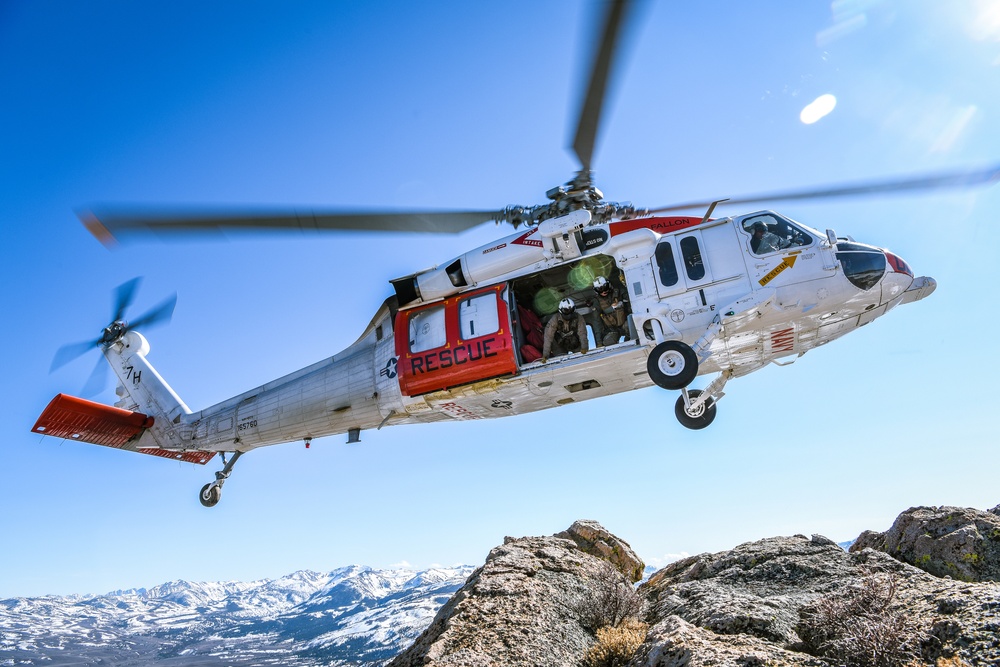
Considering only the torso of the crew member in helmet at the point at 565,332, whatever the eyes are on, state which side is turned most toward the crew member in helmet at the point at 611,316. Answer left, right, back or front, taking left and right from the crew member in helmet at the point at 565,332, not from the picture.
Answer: left

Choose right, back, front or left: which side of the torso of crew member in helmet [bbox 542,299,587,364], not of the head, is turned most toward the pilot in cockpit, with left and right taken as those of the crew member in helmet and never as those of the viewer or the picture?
left

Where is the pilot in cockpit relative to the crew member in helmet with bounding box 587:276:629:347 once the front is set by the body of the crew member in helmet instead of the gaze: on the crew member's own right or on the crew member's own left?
on the crew member's own left

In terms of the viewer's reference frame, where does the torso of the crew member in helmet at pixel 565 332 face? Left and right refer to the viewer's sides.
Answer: facing the viewer

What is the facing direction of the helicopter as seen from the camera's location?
facing to the right of the viewer

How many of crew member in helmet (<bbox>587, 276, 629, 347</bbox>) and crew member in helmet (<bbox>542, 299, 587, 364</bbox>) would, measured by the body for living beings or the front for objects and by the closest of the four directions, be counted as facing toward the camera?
2

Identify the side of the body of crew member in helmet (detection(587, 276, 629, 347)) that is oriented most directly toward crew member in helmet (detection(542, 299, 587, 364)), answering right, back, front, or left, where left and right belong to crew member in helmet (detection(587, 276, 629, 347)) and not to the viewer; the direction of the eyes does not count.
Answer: right
